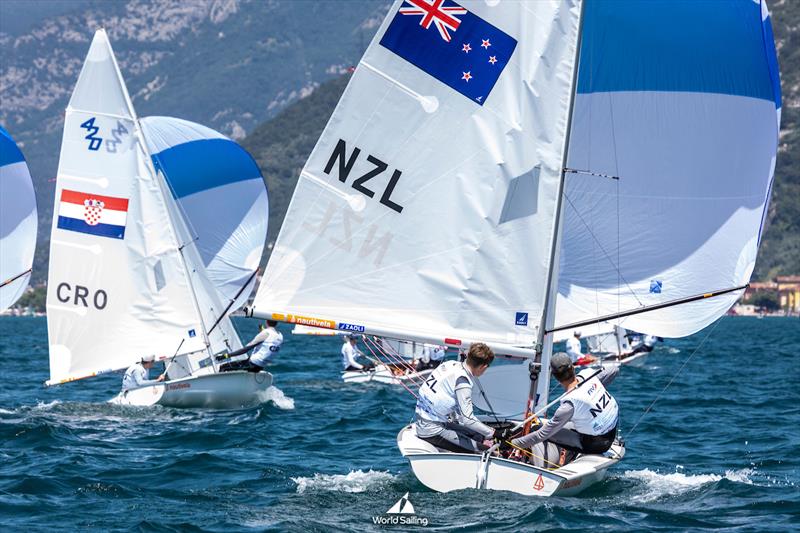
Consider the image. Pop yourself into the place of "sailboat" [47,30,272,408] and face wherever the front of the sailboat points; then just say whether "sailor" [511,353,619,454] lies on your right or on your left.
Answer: on your right

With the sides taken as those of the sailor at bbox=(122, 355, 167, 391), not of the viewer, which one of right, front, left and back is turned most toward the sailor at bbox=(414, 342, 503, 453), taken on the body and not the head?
right

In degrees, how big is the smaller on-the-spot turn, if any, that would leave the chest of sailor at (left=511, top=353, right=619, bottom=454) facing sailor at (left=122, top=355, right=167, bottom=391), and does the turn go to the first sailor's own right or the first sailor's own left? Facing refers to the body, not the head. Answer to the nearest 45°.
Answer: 0° — they already face them

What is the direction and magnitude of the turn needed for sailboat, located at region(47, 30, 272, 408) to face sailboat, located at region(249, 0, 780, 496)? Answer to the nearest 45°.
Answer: approximately 90° to its right

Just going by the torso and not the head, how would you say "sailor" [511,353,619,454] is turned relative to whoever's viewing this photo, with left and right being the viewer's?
facing away from the viewer and to the left of the viewer
